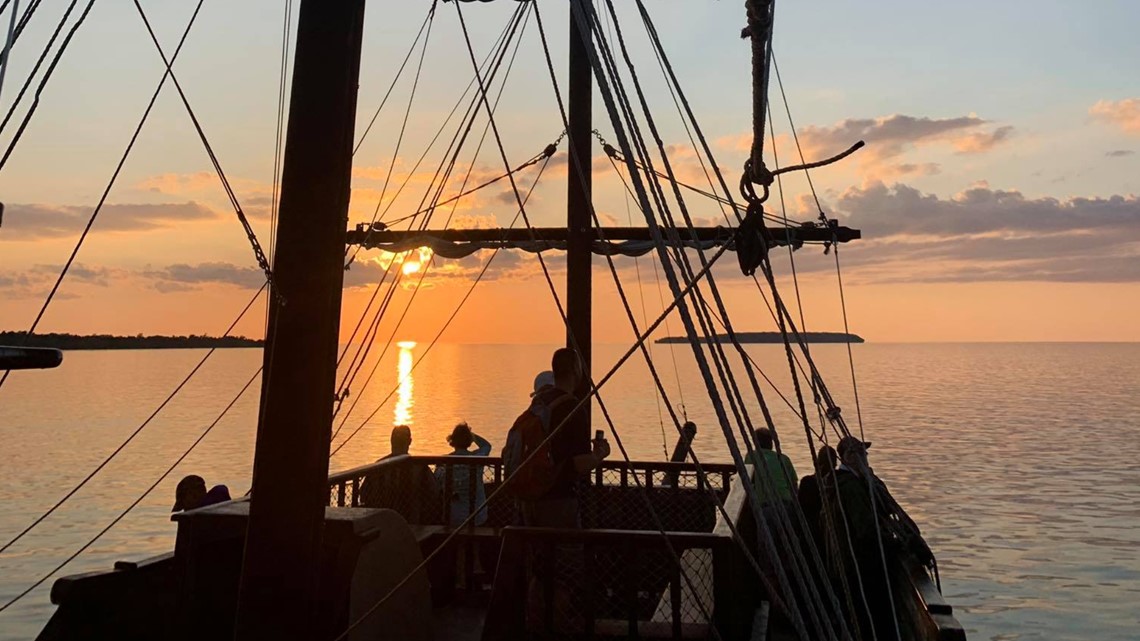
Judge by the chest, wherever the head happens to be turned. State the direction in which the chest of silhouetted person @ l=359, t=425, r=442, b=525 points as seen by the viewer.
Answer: away from the camera

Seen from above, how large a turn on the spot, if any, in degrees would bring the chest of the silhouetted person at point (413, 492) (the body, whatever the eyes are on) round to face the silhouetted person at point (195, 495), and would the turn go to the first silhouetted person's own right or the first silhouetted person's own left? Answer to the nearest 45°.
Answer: approximately 135° to the first silhouetted person's own left

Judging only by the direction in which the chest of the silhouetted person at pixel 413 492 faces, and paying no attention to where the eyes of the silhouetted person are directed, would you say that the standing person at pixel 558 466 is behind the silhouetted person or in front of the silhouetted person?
behind

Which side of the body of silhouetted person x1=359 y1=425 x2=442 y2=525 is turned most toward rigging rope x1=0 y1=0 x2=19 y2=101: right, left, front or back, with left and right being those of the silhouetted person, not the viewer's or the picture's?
back

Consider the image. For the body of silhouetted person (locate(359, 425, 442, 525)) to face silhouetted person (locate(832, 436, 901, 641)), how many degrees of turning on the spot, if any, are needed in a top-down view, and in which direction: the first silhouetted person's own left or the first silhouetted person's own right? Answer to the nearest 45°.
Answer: approximately 135° to the first silhouetted person's own right
